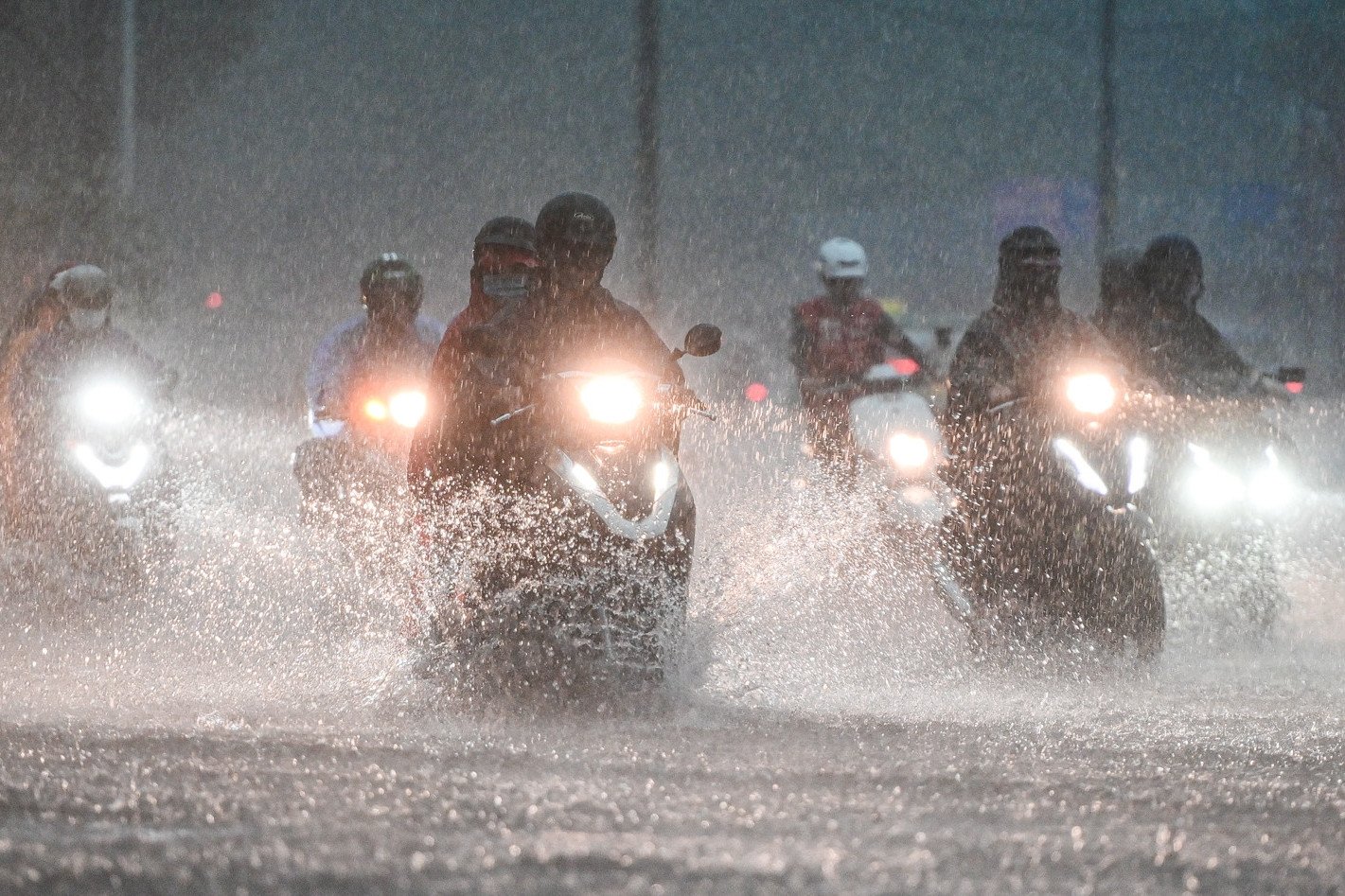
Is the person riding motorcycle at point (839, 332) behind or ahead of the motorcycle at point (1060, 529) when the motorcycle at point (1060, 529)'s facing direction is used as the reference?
behind

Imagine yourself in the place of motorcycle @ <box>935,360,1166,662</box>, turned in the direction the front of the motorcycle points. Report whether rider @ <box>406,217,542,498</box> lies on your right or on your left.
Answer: on your right

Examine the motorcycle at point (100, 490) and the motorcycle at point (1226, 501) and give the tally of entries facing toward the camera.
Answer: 2

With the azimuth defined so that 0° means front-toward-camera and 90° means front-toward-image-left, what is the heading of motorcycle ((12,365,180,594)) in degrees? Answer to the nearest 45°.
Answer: approximately 0°

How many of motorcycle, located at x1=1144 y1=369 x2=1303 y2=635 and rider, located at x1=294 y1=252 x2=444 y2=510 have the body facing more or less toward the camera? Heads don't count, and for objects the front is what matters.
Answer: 2

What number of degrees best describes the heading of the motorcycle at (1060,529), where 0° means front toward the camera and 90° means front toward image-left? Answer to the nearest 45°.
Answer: approximately 315°

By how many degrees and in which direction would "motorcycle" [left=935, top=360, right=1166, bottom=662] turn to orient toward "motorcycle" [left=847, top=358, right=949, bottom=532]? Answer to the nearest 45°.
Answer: approximately 180°

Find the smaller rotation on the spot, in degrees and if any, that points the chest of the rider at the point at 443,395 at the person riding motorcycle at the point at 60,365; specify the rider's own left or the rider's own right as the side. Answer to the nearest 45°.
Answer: approximately 135° to the rider's own right
